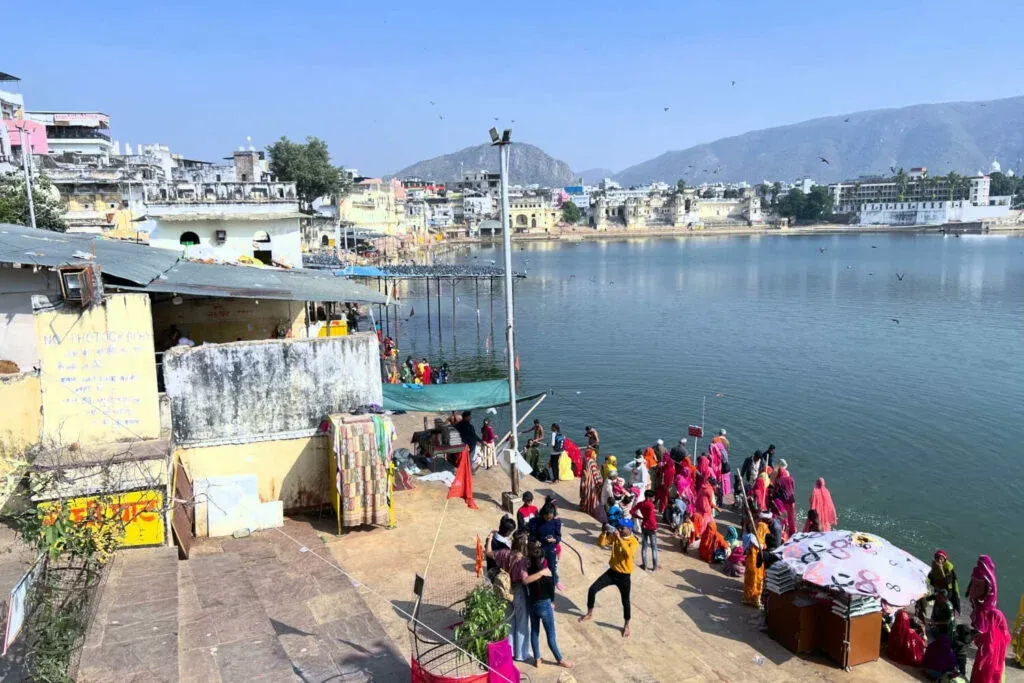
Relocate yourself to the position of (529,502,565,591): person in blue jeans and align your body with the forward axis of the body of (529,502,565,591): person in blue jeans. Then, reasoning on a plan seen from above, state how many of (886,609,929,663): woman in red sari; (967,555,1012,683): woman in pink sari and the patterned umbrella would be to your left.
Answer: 3

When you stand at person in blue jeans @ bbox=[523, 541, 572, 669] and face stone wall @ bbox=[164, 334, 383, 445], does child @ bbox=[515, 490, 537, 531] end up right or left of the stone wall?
right

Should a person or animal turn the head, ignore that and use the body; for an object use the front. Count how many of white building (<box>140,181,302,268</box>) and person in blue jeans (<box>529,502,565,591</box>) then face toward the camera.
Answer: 2

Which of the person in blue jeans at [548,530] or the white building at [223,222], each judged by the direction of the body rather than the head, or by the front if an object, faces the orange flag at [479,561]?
the white building

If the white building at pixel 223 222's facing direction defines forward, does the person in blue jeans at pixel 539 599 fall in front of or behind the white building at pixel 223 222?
in front

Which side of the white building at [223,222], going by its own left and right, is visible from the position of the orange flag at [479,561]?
front

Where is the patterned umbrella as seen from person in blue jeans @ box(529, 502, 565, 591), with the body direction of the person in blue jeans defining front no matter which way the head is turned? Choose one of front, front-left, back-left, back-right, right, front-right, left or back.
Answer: left

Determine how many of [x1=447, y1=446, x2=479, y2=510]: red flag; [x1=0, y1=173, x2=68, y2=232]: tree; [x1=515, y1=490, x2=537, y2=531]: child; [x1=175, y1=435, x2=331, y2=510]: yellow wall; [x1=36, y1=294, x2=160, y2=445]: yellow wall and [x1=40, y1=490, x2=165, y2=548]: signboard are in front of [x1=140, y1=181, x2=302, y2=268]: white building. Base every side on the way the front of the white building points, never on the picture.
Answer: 5

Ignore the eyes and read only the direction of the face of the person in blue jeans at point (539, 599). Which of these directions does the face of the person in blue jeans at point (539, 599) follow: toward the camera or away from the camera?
away from the camera

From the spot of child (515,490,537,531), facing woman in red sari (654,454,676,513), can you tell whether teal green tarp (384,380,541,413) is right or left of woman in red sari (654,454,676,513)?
left

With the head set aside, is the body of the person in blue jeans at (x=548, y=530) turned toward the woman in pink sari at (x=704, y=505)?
no

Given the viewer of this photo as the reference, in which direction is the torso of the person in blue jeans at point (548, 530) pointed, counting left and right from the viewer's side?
facing the viewer

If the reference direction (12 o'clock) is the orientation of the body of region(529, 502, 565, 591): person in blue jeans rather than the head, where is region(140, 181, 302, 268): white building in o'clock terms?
The white building is roughly at 5 o'clock from the person in blue jeans.

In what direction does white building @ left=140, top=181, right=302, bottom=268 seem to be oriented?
toward the camera

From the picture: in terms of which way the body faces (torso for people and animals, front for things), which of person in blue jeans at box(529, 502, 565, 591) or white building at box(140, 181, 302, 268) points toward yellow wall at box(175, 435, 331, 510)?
the white building

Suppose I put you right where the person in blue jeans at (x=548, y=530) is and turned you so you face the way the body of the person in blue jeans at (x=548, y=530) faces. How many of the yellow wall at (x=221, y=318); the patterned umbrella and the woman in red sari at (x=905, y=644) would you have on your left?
2

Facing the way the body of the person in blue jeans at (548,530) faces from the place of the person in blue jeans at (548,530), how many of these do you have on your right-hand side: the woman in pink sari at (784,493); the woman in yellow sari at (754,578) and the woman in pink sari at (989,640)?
0

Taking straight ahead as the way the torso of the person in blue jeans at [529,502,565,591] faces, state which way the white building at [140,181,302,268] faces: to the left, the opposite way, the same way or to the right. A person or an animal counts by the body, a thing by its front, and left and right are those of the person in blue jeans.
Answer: the same way

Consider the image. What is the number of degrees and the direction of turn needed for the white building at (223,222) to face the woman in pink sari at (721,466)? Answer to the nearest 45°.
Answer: approximately 45° to its left

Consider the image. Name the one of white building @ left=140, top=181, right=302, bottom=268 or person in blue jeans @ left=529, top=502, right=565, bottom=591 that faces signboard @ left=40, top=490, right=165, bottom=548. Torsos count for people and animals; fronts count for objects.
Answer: the white building

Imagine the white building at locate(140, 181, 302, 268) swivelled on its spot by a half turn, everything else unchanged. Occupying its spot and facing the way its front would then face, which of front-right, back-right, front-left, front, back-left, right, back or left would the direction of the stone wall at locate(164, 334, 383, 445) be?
back
